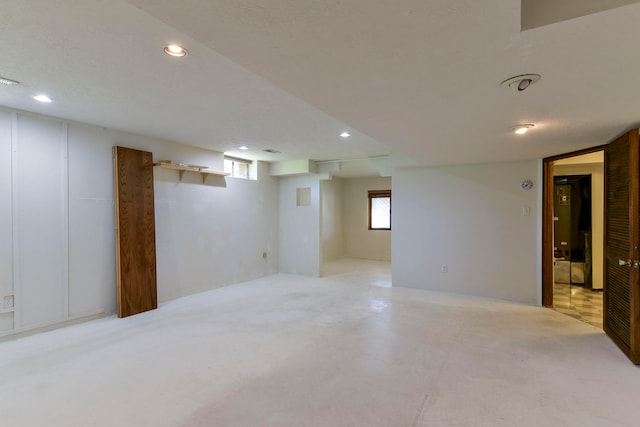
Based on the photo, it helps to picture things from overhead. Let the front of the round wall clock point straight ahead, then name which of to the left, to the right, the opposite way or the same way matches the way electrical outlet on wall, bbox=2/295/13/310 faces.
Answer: to the left

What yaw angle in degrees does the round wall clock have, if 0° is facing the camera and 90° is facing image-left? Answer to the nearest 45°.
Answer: approximately 0°

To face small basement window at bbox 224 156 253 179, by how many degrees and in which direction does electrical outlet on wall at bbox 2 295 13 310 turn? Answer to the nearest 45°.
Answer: approximately 90° to its left

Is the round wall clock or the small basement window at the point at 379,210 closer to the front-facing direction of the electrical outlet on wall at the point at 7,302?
the round wall clock

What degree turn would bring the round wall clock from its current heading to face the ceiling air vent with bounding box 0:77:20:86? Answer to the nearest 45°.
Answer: approximately 45° to its right

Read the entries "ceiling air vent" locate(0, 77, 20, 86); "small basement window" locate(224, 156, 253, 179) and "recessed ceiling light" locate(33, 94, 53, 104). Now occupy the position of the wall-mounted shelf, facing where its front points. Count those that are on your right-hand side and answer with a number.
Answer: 2

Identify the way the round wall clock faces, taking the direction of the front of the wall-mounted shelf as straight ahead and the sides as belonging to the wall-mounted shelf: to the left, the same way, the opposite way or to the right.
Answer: to the right

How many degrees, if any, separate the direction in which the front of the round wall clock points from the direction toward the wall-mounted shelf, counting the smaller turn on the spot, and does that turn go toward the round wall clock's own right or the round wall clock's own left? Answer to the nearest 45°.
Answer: approximately 45° to the round wall clock's own right
